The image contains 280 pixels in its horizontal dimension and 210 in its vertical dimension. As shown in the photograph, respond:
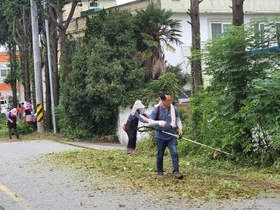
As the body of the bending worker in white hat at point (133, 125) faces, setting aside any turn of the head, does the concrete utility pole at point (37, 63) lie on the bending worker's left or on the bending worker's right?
on the bending worker's left

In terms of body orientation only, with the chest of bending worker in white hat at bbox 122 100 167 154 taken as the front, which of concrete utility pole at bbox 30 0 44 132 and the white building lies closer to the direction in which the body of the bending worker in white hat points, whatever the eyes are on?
the white building

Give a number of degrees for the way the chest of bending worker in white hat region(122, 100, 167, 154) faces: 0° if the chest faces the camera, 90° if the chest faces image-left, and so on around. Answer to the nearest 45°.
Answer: approximately 270°

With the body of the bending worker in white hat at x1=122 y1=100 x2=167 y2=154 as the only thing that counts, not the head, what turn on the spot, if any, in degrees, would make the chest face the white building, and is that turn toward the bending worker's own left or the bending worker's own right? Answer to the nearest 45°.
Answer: approximately 90° to the bending worker's own left

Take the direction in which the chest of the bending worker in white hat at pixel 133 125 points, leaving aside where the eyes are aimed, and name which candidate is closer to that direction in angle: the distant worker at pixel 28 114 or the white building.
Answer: the white building

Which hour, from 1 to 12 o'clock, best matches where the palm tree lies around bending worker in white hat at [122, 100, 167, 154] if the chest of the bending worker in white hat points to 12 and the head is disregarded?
The palm tree is roughly at 9 o'clock from the bending worker in white hat.
